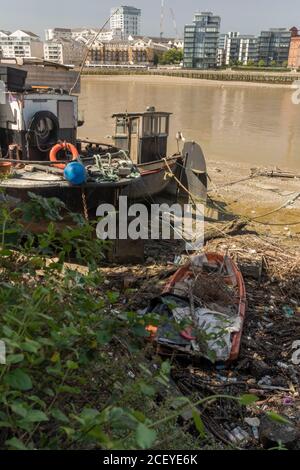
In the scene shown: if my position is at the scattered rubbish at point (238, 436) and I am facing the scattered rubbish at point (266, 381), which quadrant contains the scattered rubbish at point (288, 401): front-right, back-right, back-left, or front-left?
front-right

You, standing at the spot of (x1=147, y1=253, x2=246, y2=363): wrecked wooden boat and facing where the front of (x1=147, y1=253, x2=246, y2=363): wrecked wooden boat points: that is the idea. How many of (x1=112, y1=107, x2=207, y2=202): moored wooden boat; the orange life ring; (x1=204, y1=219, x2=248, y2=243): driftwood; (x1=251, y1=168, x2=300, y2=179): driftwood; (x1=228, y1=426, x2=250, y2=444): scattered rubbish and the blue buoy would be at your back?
1

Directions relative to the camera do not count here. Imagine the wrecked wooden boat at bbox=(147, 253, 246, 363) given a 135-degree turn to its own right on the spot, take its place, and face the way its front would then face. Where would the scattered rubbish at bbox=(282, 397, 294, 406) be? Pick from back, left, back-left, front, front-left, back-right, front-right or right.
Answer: front

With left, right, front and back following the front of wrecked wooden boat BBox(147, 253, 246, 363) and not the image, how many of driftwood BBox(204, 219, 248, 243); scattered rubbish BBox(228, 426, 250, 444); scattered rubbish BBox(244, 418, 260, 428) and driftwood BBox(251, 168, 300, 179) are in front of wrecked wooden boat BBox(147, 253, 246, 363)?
2

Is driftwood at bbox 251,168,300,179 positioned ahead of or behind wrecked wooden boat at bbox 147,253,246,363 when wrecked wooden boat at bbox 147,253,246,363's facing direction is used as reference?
ahead

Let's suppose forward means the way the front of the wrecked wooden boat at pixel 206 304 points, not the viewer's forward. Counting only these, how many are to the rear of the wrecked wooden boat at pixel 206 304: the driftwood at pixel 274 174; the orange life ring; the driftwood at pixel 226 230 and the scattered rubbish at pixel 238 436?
1

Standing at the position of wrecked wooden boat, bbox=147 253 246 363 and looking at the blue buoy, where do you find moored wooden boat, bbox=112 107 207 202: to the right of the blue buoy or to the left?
right

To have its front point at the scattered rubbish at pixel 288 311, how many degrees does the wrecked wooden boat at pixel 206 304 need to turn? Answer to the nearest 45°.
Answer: approximately 45° to its right

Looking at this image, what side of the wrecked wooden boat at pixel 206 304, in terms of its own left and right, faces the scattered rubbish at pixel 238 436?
back

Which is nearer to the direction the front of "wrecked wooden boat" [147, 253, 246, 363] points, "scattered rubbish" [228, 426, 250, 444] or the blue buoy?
the blue buoy

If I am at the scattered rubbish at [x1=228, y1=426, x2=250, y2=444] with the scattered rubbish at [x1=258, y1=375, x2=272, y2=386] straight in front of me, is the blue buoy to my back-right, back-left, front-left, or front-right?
front-left

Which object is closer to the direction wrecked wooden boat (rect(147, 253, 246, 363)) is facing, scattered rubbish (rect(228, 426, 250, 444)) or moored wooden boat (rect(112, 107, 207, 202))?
the moored wooden boat

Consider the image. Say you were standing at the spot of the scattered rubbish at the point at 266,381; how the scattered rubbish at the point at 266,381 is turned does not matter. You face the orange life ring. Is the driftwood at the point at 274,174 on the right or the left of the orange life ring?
right

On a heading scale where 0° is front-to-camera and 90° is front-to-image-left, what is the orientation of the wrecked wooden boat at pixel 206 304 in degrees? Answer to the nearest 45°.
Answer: approximately 180°

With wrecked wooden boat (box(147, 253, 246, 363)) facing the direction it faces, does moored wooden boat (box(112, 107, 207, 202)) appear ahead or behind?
ahead

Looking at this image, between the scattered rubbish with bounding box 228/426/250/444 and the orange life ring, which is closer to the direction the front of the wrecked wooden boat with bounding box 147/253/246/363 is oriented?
the orange life ring

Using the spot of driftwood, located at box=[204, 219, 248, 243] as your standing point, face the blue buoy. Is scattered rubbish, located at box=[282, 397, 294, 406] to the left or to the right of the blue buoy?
left

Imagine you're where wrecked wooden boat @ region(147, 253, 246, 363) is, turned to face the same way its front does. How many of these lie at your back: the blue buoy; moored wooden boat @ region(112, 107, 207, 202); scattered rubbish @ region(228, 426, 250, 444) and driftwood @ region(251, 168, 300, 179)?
1

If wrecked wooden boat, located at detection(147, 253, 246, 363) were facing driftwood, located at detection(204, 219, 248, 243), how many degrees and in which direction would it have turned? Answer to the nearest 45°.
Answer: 0° — it already faces it
